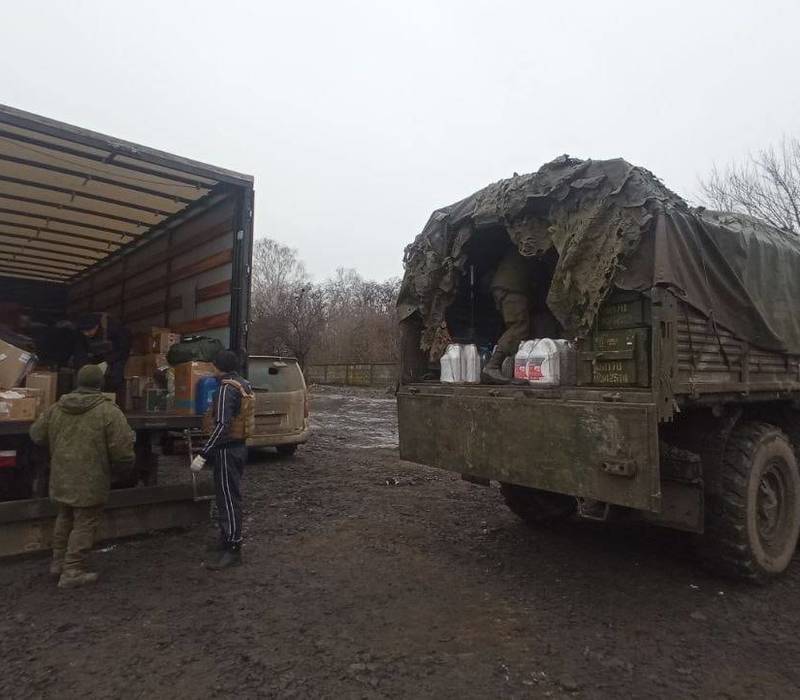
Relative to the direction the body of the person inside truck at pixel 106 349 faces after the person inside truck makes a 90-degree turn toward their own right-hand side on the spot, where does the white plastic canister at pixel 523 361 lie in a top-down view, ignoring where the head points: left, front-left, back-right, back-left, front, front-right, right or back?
back

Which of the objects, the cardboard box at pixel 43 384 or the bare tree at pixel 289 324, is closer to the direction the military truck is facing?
the bare tree

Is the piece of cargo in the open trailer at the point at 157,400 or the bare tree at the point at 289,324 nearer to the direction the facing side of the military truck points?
the bare tree

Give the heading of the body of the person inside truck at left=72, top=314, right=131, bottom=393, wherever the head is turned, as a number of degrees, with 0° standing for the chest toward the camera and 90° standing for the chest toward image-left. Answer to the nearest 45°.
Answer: approximately 45°

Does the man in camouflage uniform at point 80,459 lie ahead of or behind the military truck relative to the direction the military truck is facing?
behind

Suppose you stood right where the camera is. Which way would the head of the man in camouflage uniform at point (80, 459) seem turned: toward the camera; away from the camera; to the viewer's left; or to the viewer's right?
away from the camera

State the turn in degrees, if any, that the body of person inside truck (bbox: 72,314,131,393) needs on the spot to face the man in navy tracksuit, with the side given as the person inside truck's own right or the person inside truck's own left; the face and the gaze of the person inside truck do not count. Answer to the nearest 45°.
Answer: approximately 45° to the person inside truck's own left

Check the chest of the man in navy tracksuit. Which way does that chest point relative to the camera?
to the viewer's left

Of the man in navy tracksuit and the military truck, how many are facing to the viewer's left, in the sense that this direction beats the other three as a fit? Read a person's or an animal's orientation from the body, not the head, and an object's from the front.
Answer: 1

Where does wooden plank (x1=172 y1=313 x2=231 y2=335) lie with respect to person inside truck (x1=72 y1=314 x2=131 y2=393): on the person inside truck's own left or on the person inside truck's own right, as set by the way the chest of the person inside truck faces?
on the person inside truck's own left

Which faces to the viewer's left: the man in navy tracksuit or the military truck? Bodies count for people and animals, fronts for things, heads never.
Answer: the man in navy tracksuit

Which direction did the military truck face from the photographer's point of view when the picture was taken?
facing away from the viewer and to the right of the viewer

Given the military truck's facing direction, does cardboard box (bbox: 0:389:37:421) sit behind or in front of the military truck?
behind
